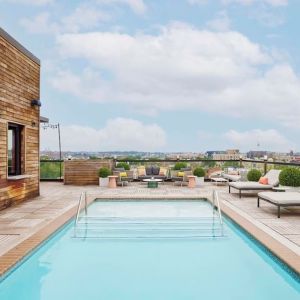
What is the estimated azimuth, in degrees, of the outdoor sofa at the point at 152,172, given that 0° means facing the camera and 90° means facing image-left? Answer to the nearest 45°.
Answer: approximately 0°

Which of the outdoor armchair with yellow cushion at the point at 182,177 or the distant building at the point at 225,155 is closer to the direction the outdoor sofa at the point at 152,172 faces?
the outdoor armchair with yellow cushion

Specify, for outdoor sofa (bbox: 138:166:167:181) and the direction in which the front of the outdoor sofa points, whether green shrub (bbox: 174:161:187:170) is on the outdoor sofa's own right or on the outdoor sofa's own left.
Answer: on the outdoor sofa's own left

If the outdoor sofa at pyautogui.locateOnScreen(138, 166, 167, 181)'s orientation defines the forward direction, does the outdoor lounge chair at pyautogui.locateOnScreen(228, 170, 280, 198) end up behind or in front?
in front

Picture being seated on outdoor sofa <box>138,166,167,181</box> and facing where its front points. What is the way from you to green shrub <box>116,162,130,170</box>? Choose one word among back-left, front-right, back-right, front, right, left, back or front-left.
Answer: right

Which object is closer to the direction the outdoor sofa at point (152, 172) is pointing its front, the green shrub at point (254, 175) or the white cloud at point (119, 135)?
the green shrub

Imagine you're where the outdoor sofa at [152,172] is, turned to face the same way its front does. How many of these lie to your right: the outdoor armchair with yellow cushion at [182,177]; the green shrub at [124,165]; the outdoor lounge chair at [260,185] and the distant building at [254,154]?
1

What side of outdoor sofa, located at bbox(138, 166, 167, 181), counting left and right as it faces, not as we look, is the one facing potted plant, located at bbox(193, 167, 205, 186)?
left

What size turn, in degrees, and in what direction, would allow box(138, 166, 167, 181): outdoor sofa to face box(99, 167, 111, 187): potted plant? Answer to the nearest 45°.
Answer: approximately 45° to its right
